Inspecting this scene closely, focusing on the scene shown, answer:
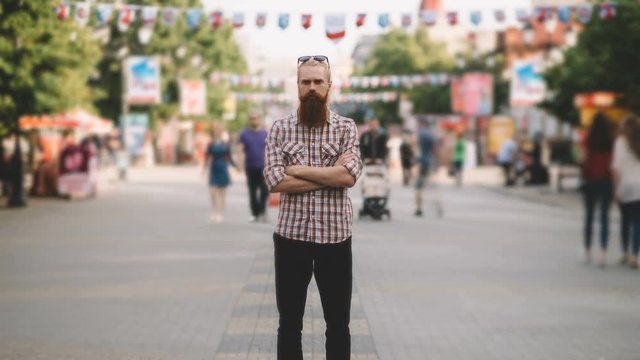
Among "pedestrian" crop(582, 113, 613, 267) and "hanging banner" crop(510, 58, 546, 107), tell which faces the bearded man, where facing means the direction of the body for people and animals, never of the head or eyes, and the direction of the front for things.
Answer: the hanging banner

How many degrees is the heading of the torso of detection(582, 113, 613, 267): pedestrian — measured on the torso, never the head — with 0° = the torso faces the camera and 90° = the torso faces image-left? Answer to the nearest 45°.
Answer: approximately 180°

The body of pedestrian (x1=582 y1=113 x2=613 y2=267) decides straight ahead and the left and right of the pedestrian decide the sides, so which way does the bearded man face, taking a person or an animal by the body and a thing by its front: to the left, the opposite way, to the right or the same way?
the opposite way

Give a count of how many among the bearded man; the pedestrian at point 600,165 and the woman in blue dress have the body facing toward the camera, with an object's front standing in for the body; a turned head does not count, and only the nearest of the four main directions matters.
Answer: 2

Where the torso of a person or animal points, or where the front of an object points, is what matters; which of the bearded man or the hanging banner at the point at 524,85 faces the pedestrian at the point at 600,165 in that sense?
the hanging banner

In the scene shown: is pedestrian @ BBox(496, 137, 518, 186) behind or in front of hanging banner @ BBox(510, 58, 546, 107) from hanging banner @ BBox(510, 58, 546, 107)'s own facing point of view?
in front

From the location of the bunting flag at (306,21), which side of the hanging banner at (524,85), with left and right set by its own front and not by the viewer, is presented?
front

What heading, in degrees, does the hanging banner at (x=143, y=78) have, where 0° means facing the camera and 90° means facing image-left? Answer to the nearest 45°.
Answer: approximately 0°
